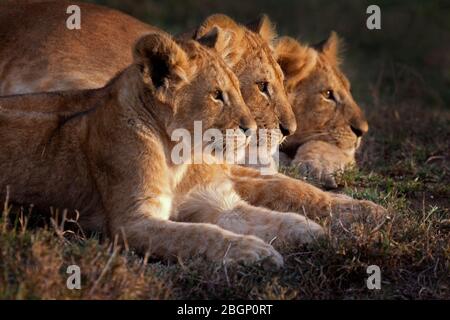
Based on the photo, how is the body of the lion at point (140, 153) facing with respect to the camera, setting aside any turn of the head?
to the viewer's right

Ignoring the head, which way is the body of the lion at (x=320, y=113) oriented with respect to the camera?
to the viewer's right

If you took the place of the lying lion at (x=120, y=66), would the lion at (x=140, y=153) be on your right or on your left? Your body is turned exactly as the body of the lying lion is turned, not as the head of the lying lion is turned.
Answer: on your right
